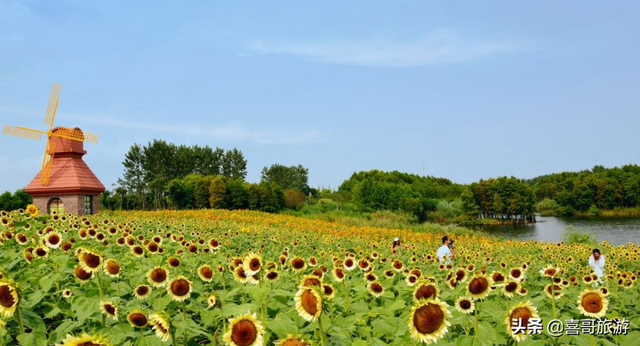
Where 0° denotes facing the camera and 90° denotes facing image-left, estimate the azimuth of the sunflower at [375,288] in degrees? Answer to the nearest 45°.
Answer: approximately 0°

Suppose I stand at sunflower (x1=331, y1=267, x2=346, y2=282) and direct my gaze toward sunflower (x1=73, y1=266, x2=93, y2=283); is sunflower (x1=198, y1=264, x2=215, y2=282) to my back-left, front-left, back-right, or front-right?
front-right

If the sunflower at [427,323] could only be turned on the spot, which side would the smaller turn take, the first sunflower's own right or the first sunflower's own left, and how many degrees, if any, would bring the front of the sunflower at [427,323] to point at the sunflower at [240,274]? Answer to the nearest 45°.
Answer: approximately 135° to the first sunflower's own right

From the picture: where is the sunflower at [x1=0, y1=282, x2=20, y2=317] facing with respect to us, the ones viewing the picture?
facing the viewer

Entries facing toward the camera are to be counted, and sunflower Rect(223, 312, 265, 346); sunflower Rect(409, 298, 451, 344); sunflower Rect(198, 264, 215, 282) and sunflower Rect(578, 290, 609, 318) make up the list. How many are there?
4

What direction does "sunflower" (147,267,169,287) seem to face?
toward the camera

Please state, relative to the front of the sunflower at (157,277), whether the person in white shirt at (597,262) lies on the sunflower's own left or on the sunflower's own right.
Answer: on the sunflower's own left

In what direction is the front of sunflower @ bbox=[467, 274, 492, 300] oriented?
toward the camera

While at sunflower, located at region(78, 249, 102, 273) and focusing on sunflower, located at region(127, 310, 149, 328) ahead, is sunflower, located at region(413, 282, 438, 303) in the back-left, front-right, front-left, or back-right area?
front-left

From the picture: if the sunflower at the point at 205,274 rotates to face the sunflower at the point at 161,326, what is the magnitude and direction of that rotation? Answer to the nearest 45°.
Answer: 0° — it already faces it

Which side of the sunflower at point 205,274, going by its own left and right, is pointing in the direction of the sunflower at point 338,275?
left

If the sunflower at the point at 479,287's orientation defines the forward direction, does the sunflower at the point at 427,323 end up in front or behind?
in front

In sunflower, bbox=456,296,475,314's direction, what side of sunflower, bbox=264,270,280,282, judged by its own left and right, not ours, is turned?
left
